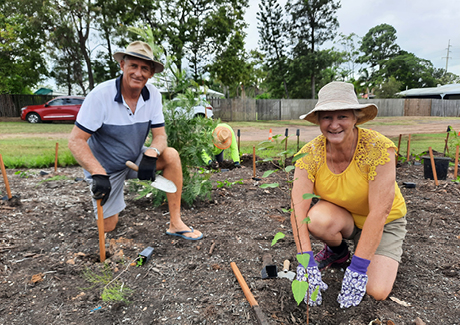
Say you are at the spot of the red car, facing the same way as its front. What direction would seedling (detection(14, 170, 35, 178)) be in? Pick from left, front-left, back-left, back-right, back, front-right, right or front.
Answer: left

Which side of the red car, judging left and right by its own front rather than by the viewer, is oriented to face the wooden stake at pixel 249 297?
left

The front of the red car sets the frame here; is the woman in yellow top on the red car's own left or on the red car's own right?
on the red car's own left

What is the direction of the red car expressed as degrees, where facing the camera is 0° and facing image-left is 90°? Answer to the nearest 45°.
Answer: approximately 90°

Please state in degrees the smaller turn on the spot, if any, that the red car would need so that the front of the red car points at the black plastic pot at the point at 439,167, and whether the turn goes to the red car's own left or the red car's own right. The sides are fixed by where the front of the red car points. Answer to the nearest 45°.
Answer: approximately 90° to the red car's own left

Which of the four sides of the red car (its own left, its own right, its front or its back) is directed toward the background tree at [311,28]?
back

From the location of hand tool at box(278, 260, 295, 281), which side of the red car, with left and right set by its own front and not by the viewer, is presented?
left

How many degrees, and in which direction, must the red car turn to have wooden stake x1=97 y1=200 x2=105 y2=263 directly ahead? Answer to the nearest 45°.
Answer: approximately 90° to its left
